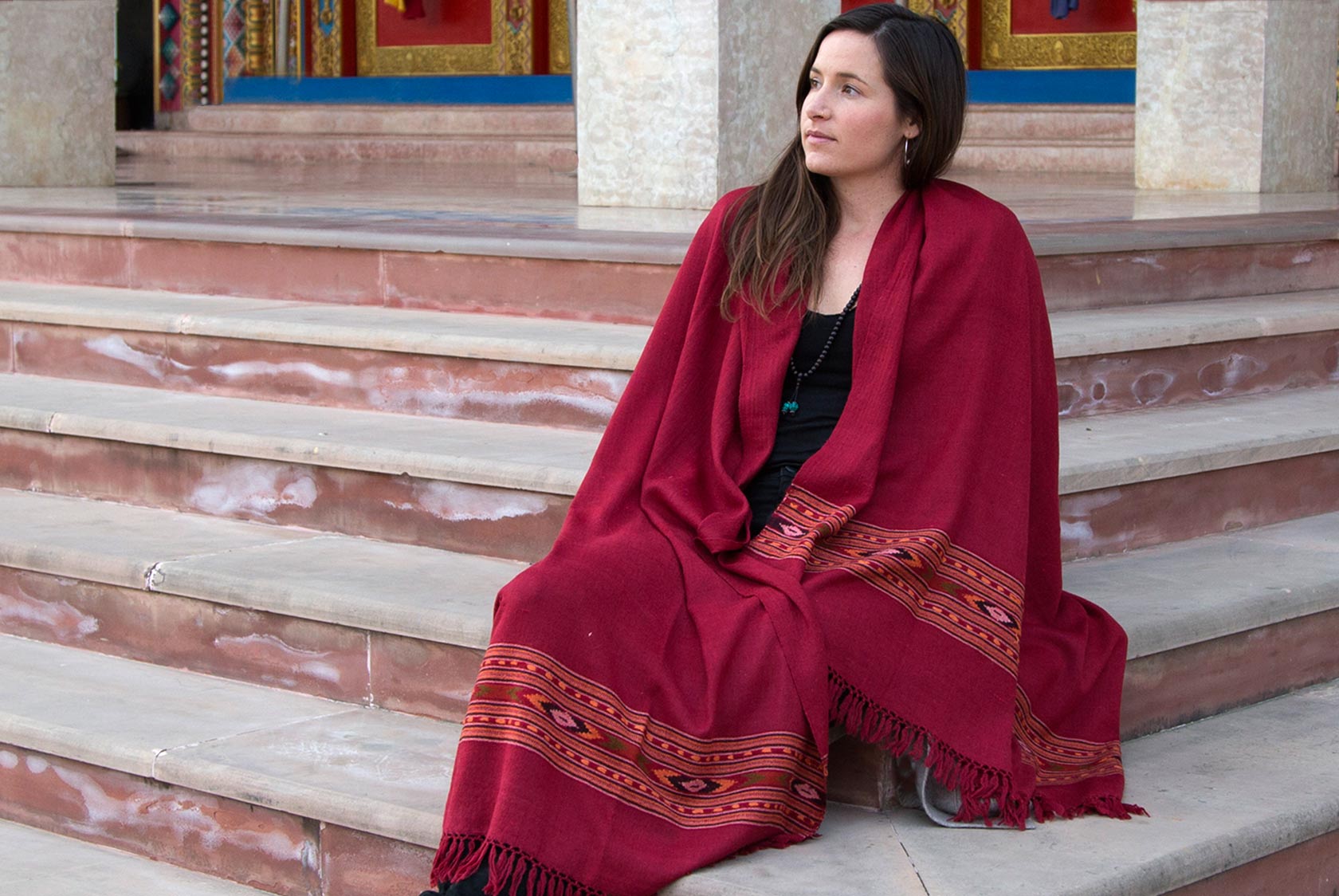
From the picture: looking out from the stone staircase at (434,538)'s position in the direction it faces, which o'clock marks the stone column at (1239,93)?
The stone column is roughly at 7 o'clock from the stone staircase.

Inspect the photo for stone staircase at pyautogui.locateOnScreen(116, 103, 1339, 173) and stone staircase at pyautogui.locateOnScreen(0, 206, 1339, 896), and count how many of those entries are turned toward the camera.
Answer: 2

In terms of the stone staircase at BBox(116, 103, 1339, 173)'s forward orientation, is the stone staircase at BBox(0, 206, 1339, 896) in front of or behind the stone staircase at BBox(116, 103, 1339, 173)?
in front

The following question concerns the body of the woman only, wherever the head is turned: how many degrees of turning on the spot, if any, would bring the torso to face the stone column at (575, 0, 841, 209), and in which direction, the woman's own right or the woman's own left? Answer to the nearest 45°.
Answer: approximately 135° to the woman's own right

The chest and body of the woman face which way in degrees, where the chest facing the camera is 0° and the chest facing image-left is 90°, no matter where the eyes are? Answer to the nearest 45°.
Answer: approximately 45°

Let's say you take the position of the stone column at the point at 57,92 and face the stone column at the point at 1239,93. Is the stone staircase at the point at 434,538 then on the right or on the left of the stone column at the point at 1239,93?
right

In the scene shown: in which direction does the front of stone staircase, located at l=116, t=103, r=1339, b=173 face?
toward the camera

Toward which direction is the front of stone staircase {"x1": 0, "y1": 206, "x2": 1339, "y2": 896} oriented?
toward the camera

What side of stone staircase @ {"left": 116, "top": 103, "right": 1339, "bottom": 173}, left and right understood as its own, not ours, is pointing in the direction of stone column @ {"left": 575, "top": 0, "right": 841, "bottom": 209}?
front

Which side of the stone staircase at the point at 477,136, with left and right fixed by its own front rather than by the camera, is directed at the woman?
front
